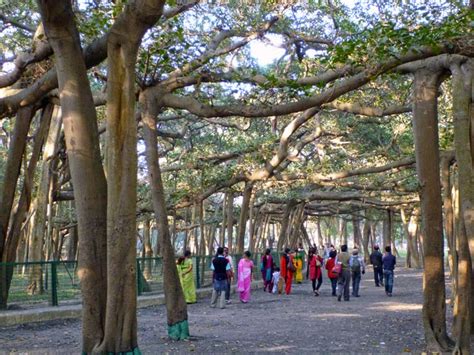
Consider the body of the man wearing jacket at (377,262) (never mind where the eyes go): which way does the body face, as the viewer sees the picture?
away from the camera

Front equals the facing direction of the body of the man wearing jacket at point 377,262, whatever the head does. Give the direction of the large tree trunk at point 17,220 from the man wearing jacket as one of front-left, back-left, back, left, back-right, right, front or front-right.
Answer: back-left

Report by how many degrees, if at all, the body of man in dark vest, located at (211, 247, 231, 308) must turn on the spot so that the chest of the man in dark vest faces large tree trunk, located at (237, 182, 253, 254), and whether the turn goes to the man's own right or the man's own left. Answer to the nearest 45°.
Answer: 0° — they already face it

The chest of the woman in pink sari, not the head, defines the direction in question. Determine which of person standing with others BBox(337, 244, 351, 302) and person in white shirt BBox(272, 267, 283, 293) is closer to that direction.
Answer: the person in white shirt

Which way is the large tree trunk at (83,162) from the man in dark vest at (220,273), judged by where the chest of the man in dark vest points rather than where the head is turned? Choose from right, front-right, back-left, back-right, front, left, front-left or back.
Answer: back

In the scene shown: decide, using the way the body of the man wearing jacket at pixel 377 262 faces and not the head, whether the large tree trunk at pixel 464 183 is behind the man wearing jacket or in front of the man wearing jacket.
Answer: behind

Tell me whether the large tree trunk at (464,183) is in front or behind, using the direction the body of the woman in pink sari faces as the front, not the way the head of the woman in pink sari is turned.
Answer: behind

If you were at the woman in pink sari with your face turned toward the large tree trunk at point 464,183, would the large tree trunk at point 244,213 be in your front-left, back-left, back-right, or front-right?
back-left

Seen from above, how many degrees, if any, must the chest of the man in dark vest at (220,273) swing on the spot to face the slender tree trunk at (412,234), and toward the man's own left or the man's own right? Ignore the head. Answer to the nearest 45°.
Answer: approximately 45° to the man's own right

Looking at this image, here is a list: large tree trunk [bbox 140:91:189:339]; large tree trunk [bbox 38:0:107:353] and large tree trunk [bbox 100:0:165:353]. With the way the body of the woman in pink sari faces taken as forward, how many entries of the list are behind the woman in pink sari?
3

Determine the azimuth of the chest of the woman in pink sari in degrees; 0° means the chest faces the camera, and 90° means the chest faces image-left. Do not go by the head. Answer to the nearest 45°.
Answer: approximately 180°

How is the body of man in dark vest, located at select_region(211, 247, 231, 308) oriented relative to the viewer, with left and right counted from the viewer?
facing away from the viewer
